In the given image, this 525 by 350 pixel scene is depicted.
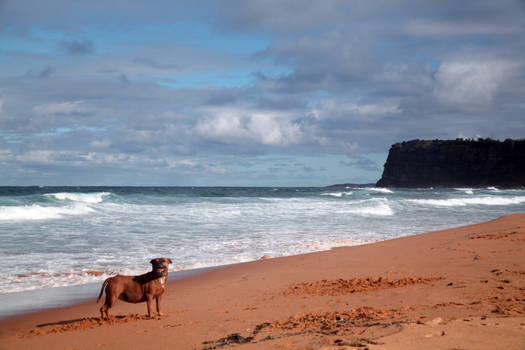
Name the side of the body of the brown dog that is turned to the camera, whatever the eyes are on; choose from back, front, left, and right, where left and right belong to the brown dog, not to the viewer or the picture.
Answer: right
